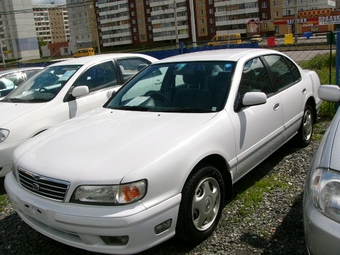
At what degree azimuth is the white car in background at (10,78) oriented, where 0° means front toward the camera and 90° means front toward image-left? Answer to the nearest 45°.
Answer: approximately 45°

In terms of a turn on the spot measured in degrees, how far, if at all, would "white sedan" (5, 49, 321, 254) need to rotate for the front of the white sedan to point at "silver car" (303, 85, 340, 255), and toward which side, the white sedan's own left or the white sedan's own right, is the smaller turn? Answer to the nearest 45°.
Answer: approximately 90° to the white sedan's own left

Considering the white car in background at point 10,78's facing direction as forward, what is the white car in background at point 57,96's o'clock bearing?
the white car in background at point 57,96 is roughly at 10 o'clock from the white car in background at point 10,78.

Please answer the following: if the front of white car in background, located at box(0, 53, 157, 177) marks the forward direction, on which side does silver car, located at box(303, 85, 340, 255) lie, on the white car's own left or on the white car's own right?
on the white car's own left

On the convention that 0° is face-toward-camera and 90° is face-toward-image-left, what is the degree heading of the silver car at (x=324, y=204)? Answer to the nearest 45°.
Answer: approximately 0°

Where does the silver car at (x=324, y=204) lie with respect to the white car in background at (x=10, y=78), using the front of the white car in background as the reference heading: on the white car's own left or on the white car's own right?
on the white car's own left
